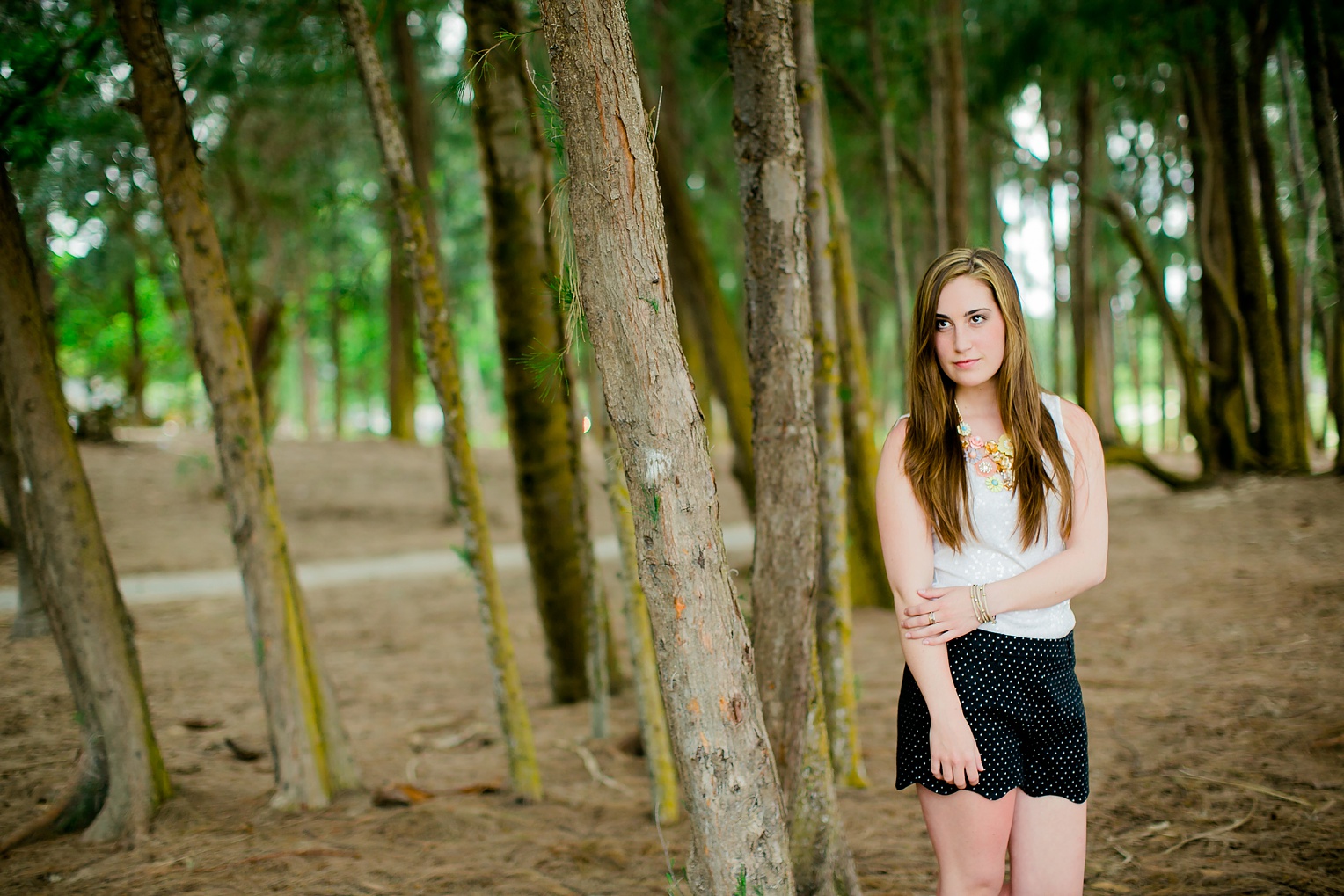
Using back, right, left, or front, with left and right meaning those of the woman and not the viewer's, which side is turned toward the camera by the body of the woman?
front

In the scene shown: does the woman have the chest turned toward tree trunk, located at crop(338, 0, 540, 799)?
no

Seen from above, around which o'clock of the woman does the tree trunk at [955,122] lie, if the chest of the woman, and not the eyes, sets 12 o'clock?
The tree trunk is roughly at 6 o'clock from the woman.

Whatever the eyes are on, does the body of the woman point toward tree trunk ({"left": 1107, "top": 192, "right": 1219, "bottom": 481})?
no

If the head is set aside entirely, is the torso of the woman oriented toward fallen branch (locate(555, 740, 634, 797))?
no

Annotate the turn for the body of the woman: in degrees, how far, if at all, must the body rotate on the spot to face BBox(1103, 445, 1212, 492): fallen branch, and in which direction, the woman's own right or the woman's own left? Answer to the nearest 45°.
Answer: approximately 180°

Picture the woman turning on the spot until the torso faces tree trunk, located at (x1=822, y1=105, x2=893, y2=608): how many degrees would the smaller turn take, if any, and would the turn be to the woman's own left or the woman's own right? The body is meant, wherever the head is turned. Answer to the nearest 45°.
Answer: approximately 180°

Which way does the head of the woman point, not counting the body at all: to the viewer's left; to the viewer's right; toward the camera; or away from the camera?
toward the camera

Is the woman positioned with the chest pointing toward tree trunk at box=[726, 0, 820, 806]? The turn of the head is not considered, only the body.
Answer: no

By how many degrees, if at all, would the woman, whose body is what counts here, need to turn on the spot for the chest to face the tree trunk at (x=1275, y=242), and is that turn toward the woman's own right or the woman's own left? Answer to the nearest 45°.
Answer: approximately 180°

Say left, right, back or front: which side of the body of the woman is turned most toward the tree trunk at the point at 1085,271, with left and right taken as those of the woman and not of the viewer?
back

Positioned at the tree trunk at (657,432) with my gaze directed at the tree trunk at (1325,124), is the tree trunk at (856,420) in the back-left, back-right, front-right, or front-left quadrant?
front-left
